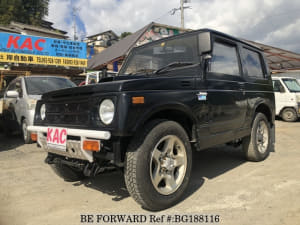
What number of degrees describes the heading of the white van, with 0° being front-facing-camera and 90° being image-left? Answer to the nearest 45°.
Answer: approximately 315°

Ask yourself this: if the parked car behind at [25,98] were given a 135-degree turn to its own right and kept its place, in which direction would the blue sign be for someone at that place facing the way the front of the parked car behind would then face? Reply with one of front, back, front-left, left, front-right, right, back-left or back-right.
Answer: right

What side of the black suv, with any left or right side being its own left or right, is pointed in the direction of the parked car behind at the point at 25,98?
right

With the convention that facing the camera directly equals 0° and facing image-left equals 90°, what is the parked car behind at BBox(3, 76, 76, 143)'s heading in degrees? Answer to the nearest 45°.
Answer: approximately 315°

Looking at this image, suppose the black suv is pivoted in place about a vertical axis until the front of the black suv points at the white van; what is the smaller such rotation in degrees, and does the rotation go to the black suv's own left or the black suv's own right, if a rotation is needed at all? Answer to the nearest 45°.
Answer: approximately 180°

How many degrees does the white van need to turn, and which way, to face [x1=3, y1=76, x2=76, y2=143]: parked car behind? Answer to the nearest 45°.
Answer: approximately 90° to its right

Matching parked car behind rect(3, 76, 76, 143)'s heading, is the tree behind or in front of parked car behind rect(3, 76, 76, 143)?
behind
